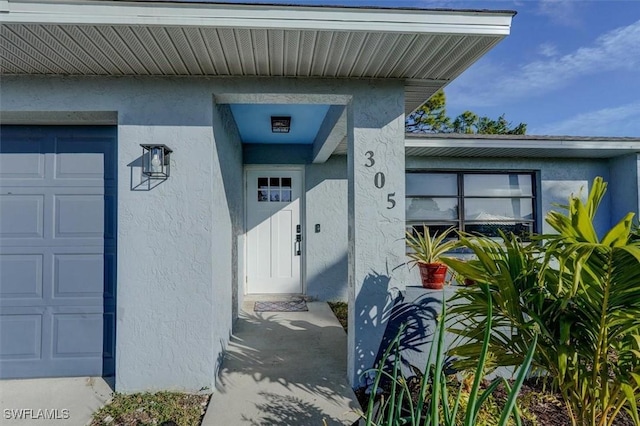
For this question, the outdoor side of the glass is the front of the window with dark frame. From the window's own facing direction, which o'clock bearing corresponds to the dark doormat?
The dark doormat is roughly at 2 o'clock from the window with dark frame.

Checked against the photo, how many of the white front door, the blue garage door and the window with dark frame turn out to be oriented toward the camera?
3

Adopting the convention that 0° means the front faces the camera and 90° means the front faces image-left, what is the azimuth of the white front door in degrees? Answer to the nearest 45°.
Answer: approximately 0°

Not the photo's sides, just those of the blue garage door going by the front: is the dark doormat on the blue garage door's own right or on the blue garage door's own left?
on the blue garage door's own left

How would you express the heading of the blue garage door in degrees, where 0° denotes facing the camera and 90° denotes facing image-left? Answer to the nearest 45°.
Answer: approximately 0°

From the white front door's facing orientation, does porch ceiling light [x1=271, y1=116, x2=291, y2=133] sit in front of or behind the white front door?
in front

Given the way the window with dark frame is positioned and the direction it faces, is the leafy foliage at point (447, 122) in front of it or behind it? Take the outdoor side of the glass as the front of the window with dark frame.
behind

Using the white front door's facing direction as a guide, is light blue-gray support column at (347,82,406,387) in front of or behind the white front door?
in front
